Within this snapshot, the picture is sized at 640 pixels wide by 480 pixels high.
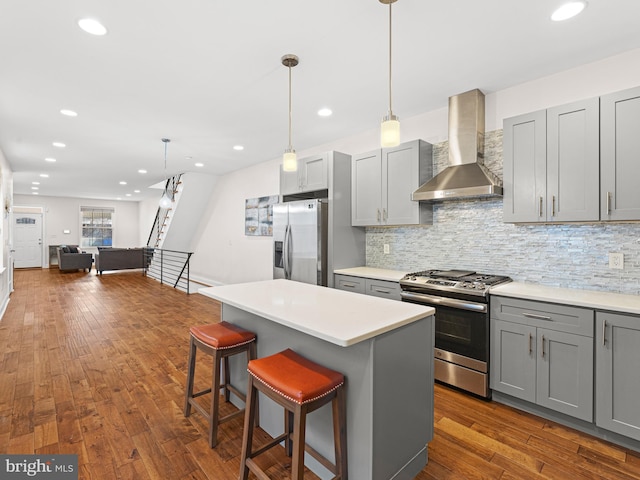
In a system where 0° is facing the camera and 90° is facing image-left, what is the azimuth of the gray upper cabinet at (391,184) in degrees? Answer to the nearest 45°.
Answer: approximately 45°

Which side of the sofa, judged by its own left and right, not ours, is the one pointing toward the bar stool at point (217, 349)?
back

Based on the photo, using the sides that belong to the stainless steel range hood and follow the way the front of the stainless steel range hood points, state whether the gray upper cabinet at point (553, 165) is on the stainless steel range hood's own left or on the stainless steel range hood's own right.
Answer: on the stainless steel range hood's own left

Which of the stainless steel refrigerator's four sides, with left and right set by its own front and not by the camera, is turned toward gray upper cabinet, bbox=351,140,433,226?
left

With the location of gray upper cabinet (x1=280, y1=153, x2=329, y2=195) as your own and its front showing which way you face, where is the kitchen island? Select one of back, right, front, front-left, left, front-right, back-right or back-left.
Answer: front-left

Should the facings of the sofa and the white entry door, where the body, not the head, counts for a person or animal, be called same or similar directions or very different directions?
very different directions

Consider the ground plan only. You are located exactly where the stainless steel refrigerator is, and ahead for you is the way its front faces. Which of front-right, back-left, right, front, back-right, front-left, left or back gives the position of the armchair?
right

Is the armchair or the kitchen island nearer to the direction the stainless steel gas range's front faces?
the kitchen island

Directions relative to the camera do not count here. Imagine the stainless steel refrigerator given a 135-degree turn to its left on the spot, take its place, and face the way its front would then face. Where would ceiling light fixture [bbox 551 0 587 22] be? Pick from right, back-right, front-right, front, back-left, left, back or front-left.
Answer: front-right

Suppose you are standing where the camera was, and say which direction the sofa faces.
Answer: facing away from the viewer

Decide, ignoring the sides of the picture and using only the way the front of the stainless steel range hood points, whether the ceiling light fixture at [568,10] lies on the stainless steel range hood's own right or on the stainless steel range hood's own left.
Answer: on the stainless steel range hood's own left

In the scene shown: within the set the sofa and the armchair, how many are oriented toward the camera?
0

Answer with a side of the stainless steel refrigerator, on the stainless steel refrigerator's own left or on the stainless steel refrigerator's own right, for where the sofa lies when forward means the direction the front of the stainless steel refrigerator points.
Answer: on the stainless steel refrigerator's own right
